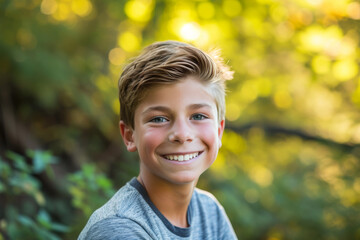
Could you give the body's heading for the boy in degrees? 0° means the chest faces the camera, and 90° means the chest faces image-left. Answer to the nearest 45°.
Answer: approximately 315°
